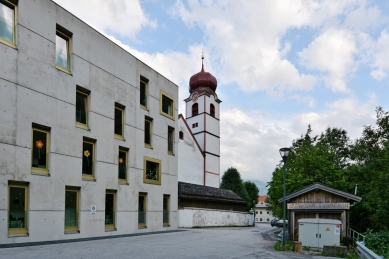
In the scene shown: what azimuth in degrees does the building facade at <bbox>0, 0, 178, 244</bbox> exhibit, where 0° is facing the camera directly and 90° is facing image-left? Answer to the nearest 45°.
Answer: approximately 315°

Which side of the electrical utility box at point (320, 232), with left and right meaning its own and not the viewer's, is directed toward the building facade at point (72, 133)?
right

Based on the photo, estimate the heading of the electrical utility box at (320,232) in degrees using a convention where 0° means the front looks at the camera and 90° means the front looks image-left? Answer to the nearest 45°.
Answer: approximately 0°

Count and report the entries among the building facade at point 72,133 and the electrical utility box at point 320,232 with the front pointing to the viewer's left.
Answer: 0

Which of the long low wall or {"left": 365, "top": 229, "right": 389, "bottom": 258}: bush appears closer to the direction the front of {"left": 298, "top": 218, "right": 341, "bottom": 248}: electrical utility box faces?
the bush

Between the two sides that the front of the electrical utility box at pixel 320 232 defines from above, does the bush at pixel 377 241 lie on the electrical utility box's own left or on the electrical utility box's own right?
on the electrical utility box's own left

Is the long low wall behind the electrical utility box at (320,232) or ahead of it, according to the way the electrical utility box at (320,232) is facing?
behind

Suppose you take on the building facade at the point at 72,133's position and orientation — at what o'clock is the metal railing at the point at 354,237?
The metal railing is roughly at 11 o'clock from the building facade.
